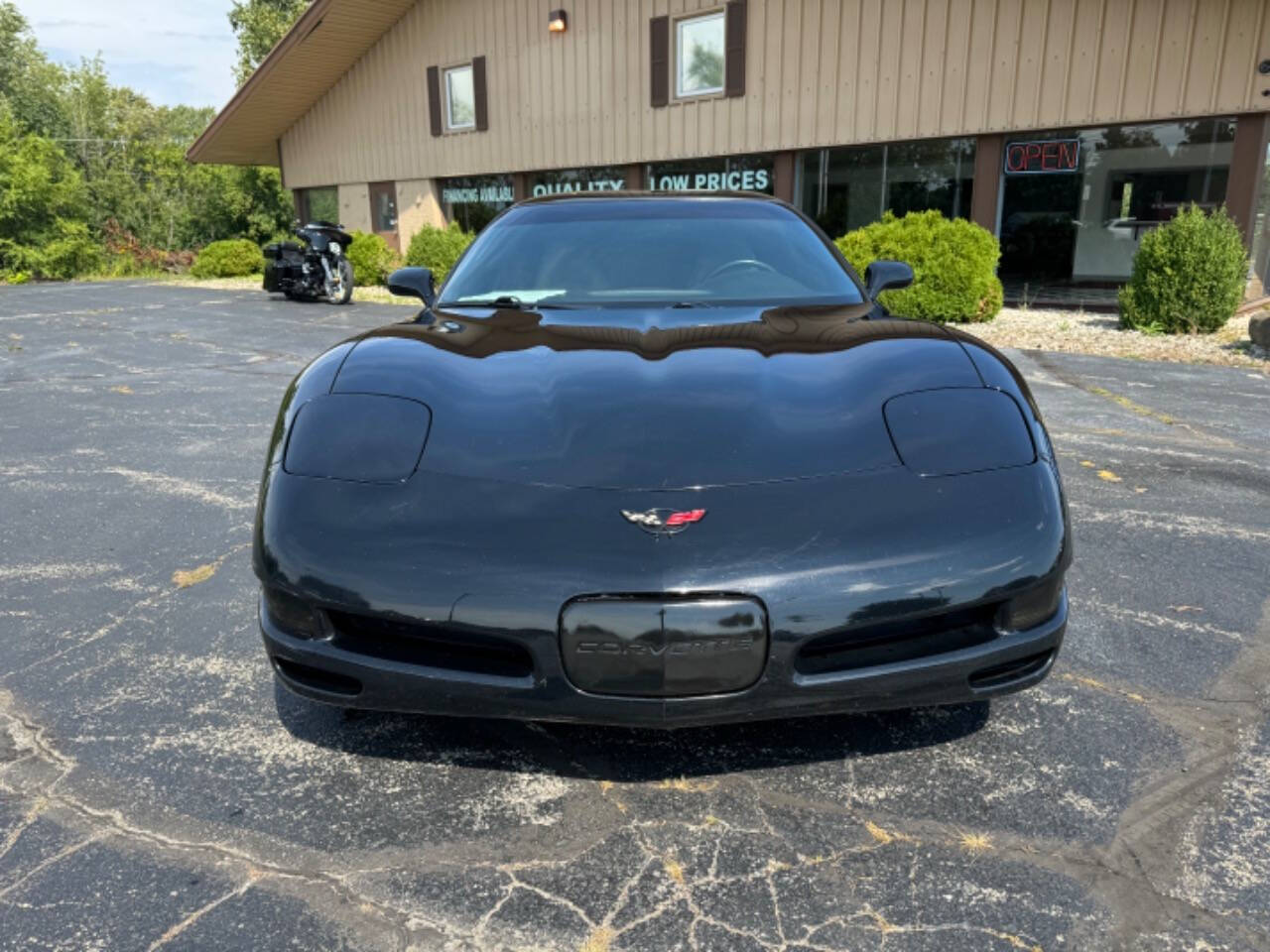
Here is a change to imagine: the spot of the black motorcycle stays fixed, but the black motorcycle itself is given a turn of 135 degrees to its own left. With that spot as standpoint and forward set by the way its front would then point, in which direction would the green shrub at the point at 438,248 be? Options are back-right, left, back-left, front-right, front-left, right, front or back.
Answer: right

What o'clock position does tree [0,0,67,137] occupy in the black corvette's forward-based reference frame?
The tree is roughly at 5 o'clock from the black corvette.

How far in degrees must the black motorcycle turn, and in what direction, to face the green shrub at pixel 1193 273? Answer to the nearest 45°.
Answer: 0° — it already faces it

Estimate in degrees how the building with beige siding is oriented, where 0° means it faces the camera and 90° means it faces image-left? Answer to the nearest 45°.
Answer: approximately 45°

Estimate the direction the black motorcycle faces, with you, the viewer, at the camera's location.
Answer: facing the viewer and to the right of the viewer

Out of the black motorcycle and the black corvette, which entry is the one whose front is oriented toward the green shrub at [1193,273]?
the black motorcycle

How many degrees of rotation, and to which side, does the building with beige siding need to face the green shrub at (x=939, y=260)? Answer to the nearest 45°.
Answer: approximately 45° to its left

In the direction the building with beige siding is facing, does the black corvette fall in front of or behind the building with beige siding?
in front

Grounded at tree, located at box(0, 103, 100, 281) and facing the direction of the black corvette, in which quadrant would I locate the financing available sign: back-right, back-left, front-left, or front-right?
front-left

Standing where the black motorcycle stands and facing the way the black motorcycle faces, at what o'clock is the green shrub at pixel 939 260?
The green shrub is roughly at 12 o'clock from the black motorcycle.

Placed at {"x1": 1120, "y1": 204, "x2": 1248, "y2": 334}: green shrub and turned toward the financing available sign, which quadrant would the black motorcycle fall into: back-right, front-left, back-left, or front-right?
front-left

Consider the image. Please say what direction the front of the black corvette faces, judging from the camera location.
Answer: facing the viewer

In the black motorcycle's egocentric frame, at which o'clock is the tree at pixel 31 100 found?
The tree is roughly at 7 o'clock from the black motorcycle.

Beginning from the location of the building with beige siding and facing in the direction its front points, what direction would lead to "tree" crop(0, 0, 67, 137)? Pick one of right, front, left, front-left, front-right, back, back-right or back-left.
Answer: right

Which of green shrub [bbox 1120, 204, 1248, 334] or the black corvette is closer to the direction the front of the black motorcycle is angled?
the green shrub
